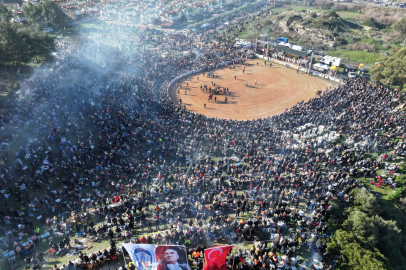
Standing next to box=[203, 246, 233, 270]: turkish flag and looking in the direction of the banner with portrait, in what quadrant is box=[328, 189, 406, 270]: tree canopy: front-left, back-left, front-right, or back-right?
back-right

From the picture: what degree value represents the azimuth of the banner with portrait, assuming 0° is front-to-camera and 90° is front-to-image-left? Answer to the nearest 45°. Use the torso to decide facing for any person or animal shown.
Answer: approximately 0°

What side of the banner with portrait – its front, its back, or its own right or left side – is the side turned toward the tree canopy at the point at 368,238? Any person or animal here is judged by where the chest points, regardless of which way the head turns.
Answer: left

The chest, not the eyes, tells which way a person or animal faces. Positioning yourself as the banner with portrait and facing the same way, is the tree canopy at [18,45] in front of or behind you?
behind

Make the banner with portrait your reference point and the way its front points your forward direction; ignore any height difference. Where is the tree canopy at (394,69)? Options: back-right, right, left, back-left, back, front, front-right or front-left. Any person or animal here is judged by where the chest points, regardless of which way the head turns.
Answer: back-left
